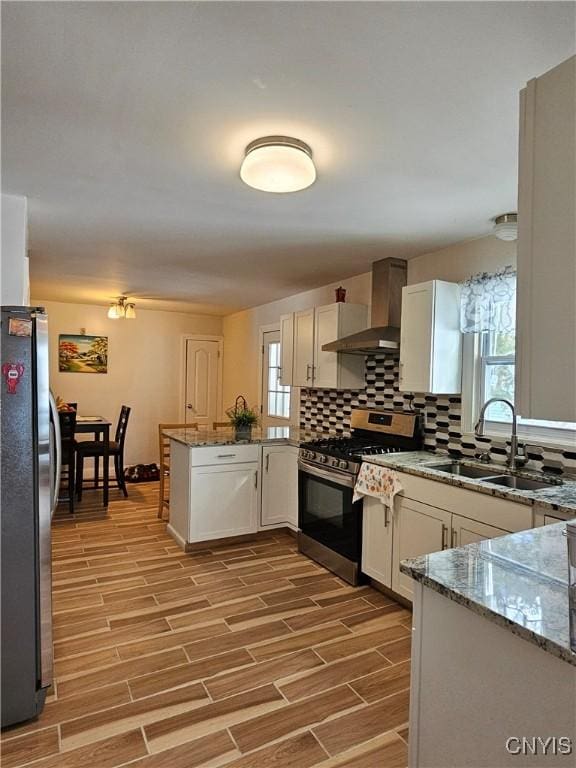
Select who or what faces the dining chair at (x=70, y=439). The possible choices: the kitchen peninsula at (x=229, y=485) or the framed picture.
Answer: the framed picture

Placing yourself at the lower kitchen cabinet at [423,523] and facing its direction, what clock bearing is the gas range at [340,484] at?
The gas range is roughly at 3 o'clock from the lower kitchen cabinet.

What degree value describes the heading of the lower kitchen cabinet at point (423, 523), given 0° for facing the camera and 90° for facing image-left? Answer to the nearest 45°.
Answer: approximately 45°

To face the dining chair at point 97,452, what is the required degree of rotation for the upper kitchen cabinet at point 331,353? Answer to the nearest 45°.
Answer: approximately 45° to its right

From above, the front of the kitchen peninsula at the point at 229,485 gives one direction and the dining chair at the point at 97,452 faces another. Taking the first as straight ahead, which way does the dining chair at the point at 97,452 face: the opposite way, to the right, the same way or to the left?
to the right

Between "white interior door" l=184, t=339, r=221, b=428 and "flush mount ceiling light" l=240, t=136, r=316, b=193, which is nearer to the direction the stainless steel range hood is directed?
the flush mount ceiling light

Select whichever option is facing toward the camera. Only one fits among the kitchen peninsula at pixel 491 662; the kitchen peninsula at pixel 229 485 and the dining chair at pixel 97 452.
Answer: the kitchen peninsula at pixel 229 485

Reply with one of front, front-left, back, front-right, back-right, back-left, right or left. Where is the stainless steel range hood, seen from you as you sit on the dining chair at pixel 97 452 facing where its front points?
back-left

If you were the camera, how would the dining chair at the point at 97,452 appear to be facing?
facing to the left of the viewer

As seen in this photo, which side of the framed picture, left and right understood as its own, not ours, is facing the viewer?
front

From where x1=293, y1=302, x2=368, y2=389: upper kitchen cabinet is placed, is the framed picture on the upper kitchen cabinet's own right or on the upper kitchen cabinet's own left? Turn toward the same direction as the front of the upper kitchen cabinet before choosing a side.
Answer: on the upper kitchen cabinet's own right

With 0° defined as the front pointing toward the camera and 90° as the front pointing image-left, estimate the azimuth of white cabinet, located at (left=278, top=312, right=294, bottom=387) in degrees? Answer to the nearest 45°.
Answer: approximately 45°

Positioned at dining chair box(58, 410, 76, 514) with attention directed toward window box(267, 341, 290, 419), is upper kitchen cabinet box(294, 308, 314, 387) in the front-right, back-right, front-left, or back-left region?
front-right
